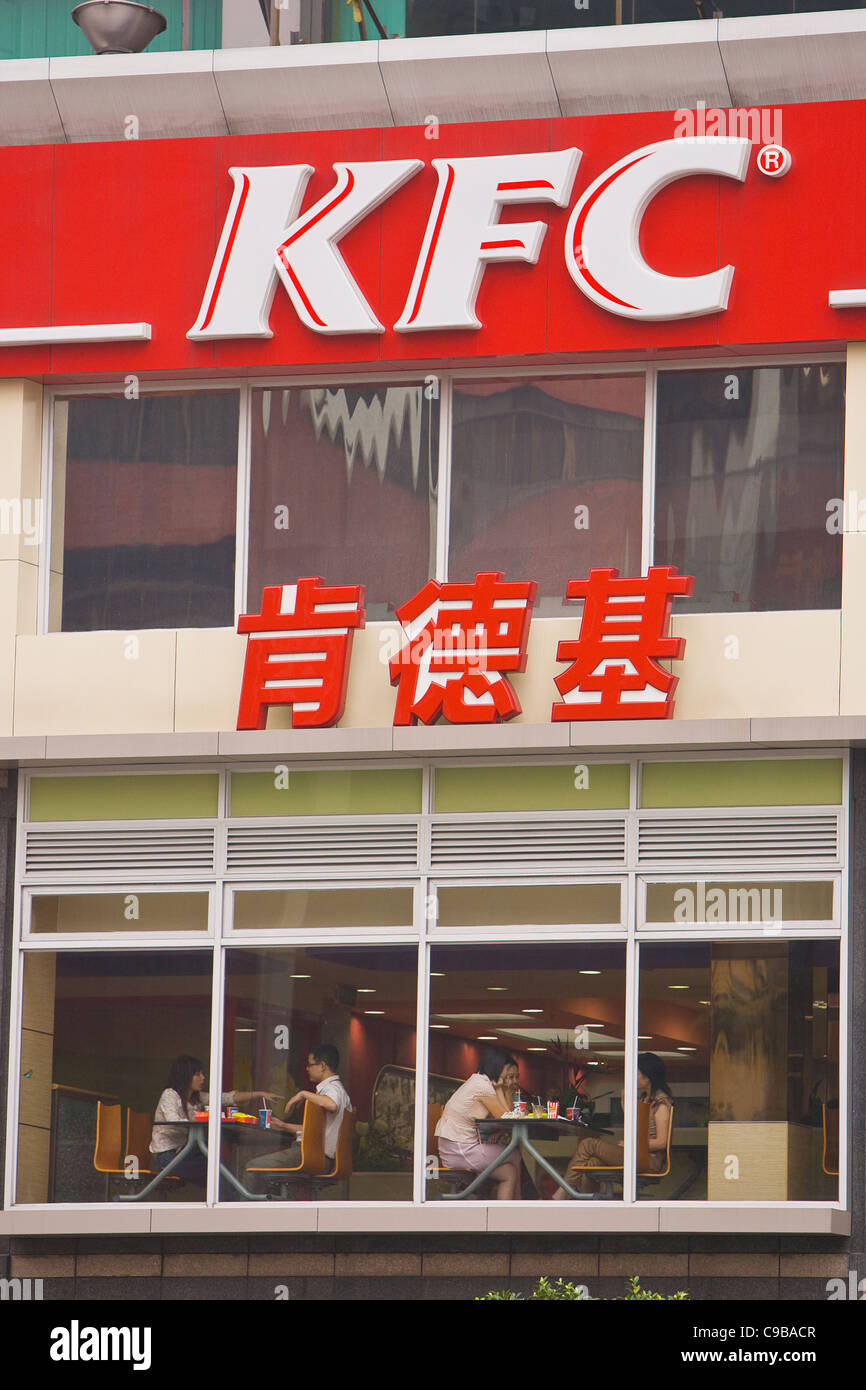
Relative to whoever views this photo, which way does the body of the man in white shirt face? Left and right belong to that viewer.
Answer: facing to the left of the viewer

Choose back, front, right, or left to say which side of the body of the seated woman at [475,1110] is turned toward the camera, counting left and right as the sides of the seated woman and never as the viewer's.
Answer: right

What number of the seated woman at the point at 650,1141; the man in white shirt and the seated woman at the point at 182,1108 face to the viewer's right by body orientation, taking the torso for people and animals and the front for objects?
1

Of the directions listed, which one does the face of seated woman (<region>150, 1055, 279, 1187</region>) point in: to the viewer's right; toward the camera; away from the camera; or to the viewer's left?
to the viewer's right

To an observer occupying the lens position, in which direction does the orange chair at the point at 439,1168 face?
facing to the right of the viewer

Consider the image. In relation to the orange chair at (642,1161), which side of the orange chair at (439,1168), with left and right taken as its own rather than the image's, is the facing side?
front

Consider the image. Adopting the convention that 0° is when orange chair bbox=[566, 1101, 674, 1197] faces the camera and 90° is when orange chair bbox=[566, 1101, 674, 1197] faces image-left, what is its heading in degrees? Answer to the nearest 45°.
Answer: approximately 90°

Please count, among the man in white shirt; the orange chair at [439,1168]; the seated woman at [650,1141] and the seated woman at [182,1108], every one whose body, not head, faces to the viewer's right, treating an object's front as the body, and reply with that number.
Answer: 2

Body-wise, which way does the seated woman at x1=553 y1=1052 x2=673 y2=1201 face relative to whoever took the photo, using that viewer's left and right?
facing to the left of the viewer

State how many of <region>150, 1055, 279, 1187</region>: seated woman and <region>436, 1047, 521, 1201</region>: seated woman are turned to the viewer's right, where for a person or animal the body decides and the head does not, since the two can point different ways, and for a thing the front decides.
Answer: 2

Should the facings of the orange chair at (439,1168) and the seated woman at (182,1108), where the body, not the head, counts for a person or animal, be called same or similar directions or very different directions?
same or similar directions

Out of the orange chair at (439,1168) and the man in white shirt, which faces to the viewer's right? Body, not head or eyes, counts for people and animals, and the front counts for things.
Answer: the orange chair

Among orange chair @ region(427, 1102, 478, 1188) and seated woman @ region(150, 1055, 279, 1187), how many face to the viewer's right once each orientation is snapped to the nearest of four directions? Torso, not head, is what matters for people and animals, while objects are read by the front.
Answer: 2

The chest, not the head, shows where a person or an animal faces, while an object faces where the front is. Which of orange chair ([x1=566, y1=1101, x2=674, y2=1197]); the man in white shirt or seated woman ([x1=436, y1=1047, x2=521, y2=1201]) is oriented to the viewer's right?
the seated woman

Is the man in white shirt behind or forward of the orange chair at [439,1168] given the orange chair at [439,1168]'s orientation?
behind

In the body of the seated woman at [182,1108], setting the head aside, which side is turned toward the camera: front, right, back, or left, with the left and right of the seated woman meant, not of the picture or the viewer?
right

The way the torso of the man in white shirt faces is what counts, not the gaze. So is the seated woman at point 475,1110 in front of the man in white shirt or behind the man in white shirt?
behind

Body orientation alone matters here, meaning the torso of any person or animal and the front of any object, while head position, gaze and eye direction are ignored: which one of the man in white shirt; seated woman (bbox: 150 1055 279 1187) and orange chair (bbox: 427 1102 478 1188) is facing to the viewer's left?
the man in white shirt

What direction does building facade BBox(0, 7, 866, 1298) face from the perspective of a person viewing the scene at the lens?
facing the viewer

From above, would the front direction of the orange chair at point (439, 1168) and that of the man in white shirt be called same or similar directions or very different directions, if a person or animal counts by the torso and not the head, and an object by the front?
very different directions

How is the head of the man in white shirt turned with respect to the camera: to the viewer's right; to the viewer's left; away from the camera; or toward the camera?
to the viewer's left

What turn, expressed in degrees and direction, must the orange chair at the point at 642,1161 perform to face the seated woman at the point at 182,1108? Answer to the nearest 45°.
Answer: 0° — it already faces them

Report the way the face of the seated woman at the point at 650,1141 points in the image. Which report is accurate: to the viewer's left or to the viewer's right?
to the viewer's left
